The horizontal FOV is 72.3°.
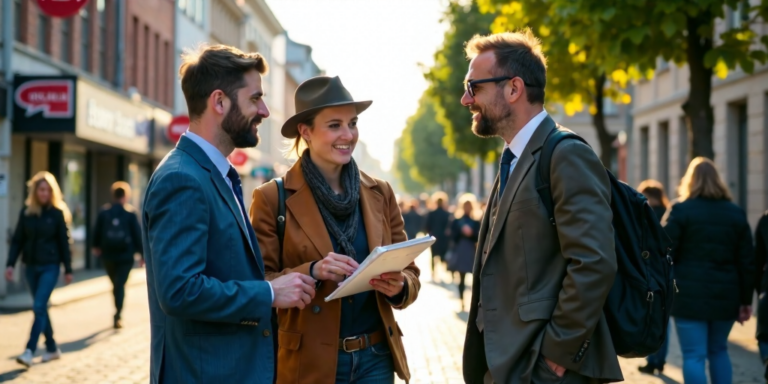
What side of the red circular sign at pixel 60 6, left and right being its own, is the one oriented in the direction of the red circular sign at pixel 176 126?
back

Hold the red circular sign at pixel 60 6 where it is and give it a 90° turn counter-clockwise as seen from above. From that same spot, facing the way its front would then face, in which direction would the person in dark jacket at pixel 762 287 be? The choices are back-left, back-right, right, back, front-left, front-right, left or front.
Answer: front-right

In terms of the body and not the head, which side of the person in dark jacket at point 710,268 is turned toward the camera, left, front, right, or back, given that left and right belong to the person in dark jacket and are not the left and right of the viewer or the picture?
back

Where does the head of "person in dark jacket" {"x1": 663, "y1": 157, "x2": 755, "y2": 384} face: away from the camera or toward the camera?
away from the camera

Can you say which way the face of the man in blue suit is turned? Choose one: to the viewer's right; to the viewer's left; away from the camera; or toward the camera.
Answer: to the viewer's right

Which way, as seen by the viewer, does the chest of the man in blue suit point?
to the viewer's right

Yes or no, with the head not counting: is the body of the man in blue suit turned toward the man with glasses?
yes

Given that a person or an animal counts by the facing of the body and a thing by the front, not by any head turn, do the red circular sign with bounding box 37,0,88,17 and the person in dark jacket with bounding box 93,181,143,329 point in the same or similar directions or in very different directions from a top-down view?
very different directions

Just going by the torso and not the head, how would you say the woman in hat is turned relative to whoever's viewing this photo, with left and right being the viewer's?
facing the viewer and to the right of the viewer

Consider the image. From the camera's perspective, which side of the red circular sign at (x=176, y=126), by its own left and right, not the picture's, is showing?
front

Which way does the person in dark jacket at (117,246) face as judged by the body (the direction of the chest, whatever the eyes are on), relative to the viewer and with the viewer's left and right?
facing away from the viewer
